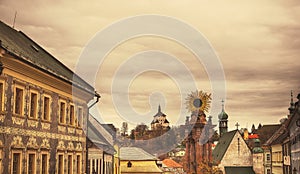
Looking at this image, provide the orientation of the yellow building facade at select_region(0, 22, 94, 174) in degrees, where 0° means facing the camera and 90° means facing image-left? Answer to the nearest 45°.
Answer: approximately 315°
